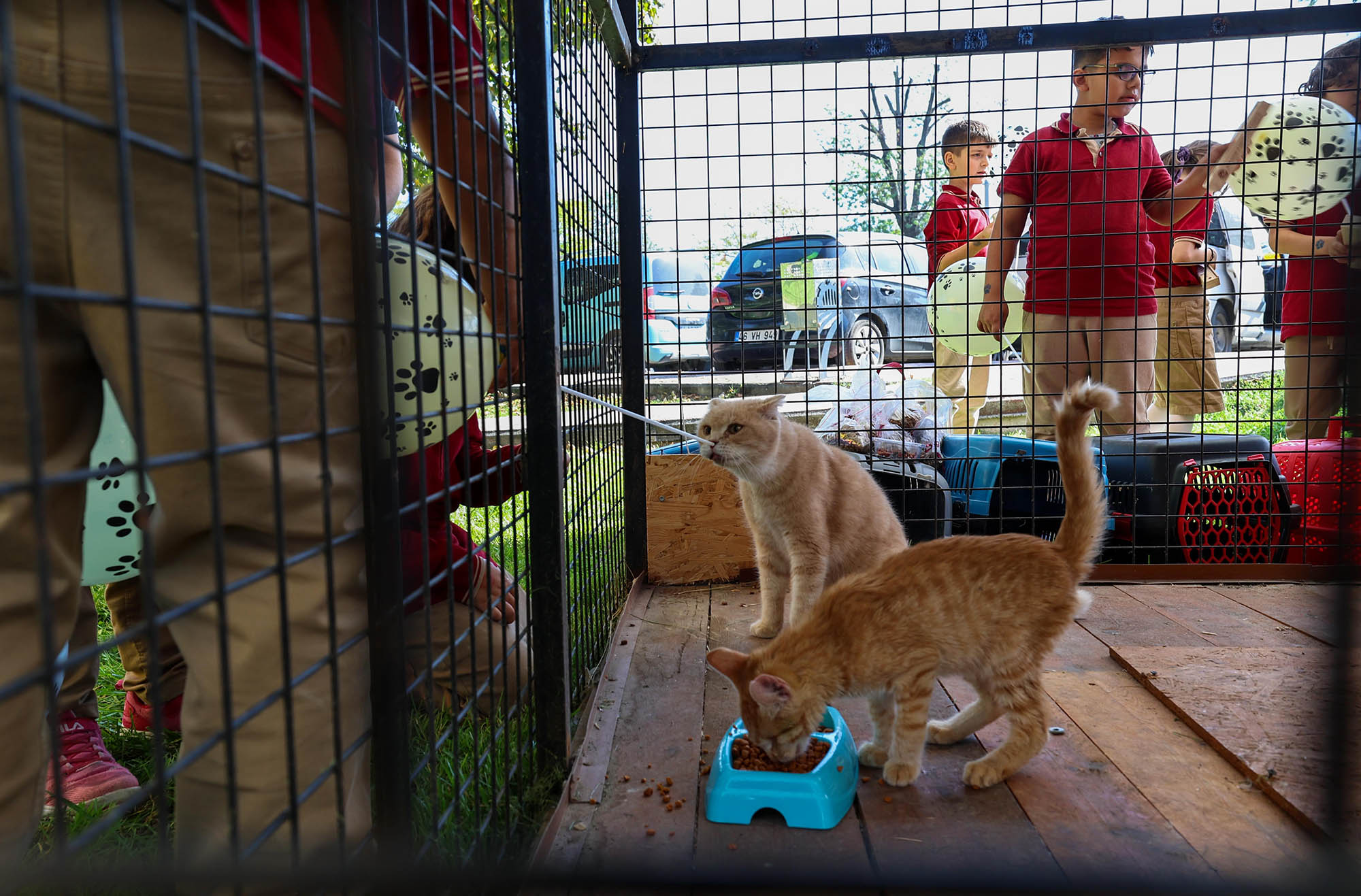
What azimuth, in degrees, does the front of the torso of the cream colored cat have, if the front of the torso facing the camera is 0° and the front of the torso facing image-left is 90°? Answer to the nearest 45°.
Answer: approximately 45°

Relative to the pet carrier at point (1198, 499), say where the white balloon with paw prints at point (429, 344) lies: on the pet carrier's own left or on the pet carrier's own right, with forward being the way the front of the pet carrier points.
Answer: on the pet carrier's own right

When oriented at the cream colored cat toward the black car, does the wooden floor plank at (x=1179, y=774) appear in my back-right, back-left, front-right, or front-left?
back-right

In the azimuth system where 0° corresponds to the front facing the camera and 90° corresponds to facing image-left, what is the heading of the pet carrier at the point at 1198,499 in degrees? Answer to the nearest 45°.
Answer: approximately 315°

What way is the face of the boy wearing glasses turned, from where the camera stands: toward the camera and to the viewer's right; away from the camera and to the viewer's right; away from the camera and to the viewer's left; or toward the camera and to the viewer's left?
toward the camera and to the viewer's right

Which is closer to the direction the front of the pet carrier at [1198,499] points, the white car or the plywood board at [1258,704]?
the plywood board

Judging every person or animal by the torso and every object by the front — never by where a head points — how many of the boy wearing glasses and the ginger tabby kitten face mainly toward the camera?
1

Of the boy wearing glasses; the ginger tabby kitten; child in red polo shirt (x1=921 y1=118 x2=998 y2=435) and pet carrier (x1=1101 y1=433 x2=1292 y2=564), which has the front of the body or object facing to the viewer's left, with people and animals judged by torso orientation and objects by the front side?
the ginger tabby kitten

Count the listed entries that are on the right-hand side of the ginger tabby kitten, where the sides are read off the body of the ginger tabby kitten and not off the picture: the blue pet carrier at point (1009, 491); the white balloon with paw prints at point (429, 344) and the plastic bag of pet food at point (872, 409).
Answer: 2

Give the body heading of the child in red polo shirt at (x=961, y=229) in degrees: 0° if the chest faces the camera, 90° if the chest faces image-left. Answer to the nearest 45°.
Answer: approximately 315°

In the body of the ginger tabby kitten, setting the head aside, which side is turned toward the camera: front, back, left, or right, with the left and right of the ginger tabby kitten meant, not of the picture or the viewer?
left

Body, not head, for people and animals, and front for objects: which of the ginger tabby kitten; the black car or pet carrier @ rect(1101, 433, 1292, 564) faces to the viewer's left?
the ginger tabby kitten
